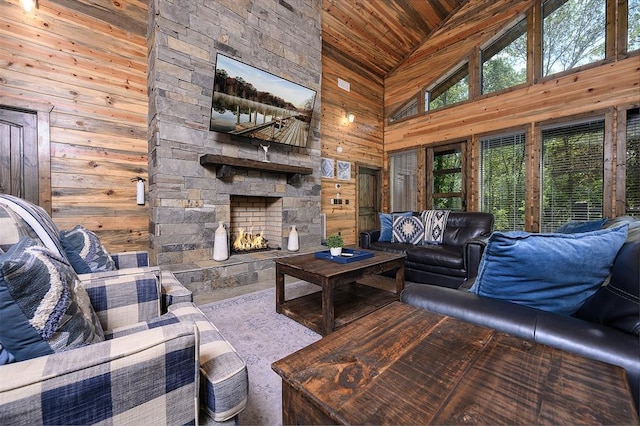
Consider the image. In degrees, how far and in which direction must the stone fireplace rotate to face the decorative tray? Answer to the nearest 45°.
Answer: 0° — it already faces it

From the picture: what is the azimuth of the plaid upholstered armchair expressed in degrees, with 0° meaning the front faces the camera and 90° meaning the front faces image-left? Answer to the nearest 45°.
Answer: approximately 270°

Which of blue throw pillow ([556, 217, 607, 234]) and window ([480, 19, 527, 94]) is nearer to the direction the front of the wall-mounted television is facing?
the blue throw pillow

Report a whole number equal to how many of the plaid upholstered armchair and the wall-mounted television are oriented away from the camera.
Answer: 0

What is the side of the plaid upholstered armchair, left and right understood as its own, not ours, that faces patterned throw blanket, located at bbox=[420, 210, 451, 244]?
front

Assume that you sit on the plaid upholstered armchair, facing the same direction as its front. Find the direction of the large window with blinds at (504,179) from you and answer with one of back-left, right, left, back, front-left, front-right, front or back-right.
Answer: front

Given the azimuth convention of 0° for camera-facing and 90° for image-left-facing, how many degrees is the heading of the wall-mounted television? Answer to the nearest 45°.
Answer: approximately 315°

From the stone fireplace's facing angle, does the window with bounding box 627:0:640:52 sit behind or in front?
in front

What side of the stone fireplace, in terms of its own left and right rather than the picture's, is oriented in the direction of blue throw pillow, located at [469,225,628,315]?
front

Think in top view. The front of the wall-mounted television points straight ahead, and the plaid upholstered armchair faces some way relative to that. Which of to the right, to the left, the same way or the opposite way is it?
to the left

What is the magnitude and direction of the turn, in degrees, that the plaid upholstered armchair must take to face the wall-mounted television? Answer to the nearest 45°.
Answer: approximately 45° to its left

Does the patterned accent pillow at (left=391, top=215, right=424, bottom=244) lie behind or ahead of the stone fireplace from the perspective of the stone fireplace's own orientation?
ahead

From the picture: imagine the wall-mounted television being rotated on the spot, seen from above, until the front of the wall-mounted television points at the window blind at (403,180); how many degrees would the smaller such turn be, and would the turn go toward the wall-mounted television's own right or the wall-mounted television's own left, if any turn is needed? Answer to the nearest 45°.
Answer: approximately 90° to the wall-mounted television's own left

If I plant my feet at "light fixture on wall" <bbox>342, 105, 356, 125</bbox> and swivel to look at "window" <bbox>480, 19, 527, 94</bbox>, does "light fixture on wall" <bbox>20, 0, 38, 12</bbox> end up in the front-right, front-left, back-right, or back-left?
back-right

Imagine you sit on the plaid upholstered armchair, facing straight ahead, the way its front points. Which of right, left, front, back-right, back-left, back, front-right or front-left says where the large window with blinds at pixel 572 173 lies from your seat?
front

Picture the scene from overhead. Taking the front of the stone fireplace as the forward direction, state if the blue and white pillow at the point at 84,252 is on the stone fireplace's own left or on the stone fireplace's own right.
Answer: on the stone fireplace's own right

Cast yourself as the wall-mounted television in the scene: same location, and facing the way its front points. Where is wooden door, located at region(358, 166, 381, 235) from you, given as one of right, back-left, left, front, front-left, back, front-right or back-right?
left

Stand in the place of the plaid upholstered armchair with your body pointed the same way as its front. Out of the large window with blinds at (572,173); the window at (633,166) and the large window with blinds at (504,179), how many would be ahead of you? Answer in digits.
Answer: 3

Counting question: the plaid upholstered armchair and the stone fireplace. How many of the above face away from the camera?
0

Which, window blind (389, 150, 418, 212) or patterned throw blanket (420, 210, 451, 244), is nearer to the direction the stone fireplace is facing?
the patterned throw blanket

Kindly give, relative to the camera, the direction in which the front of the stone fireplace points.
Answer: facing the viewer and to the right of the viewer

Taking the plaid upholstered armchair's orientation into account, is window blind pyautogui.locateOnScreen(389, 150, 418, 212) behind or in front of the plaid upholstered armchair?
in front

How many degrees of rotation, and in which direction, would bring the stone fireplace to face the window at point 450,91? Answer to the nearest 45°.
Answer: approximately 45° to its left
